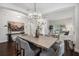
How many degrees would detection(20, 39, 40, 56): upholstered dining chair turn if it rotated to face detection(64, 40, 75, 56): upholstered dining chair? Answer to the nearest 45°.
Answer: approximately 45° to its right

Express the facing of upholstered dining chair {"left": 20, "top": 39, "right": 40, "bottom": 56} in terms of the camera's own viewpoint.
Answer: facing away from the viewer and to the right of the viewer
